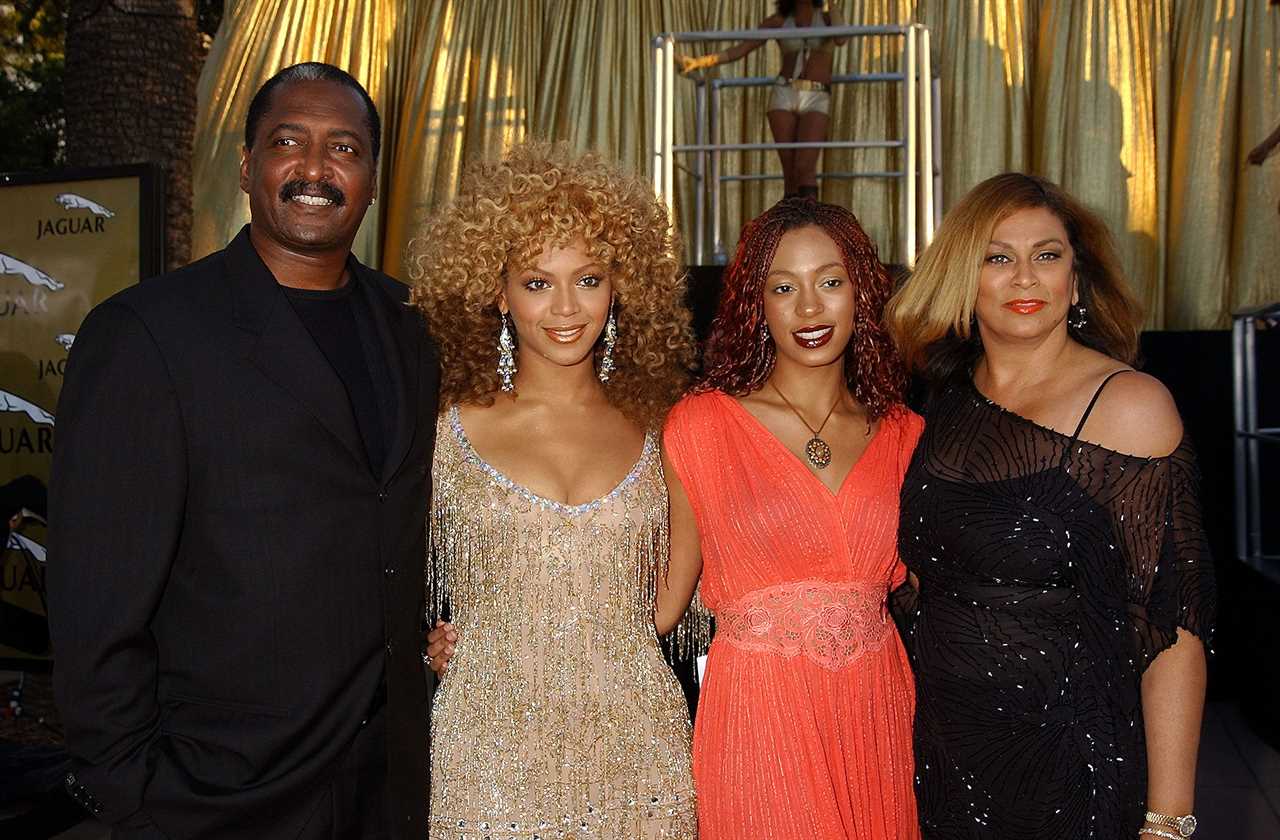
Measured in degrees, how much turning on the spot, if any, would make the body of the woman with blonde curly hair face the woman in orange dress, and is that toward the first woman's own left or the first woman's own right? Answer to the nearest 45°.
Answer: approximately 90° to the first woman's own left

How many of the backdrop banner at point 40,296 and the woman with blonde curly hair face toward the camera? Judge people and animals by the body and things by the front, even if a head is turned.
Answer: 2

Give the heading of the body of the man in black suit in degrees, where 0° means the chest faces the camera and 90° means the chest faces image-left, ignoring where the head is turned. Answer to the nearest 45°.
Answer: approximately 315°

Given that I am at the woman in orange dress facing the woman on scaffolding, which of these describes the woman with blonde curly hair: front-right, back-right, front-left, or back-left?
back-left

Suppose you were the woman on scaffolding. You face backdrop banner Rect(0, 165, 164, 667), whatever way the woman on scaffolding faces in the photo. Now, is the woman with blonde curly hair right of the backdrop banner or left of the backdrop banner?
left

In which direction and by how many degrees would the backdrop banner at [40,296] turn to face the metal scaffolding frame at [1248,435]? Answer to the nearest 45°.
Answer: approximately 90° to its left

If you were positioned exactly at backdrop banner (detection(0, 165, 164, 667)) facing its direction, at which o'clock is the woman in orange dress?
The woman in orange dress is roughly at 11 o'clock from the backdrop banner.

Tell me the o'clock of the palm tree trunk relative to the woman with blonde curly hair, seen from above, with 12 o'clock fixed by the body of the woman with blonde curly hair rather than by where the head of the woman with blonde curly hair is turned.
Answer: The palm tree trunk is roughly at 5 o'clock from the woman with blonde curly hair.

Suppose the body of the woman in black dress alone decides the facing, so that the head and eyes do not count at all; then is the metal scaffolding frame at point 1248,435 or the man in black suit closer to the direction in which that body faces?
the man in black suit

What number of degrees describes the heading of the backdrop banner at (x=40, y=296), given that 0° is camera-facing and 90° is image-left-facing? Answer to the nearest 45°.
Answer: approximately 0°
